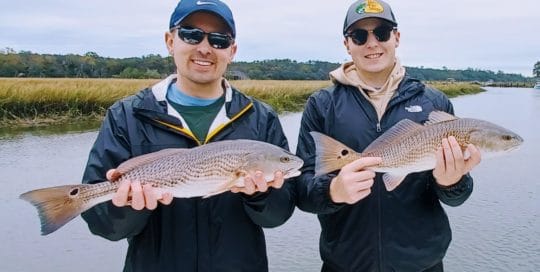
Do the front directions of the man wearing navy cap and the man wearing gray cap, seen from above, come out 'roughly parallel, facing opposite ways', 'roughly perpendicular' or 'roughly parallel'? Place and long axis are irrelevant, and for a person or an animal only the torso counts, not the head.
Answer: roughly parallel

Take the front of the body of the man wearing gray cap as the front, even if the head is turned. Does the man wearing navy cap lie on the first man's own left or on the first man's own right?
on the first man's own right

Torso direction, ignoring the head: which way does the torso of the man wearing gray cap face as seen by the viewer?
toward the camera

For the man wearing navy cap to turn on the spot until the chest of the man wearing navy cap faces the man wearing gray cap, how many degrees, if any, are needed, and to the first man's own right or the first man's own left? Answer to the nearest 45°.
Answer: approximately 90° to the first man's own left

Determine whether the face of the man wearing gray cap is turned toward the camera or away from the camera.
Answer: toward the camera

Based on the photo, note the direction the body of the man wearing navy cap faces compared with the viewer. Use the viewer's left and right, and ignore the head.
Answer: facing the viewer

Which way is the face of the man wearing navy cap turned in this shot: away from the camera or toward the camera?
toward the camera

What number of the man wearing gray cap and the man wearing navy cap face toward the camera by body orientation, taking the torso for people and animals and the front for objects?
2
